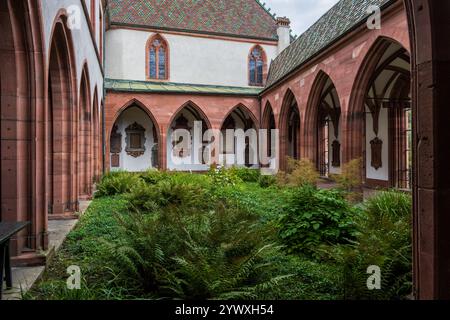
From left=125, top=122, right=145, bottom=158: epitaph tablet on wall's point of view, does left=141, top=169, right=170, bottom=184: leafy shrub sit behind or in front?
in front

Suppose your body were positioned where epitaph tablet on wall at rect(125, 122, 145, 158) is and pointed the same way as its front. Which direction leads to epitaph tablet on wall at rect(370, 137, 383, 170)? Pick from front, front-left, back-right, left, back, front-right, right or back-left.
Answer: front-left

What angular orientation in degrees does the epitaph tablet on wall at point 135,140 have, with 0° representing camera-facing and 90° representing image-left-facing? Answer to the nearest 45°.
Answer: approximately 0°

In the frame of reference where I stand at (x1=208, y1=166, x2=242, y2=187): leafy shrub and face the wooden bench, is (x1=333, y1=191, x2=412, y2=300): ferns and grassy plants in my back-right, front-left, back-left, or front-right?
front-left

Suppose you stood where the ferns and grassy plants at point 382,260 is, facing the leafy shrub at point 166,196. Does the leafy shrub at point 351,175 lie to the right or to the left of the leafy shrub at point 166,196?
right

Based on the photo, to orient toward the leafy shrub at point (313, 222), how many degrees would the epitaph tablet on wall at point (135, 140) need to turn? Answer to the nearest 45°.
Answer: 0° — it already faces it

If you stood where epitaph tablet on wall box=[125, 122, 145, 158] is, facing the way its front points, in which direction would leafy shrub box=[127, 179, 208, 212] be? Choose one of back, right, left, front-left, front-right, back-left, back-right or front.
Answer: front

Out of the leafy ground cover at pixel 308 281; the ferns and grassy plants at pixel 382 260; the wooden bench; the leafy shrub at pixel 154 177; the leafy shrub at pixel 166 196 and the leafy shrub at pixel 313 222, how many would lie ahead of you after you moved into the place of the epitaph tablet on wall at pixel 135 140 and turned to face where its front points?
6

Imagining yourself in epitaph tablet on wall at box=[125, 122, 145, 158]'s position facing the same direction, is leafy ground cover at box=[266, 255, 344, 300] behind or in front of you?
in front

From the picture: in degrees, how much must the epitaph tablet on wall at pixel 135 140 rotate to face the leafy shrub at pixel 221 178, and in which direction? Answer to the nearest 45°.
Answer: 0° — it already faces it

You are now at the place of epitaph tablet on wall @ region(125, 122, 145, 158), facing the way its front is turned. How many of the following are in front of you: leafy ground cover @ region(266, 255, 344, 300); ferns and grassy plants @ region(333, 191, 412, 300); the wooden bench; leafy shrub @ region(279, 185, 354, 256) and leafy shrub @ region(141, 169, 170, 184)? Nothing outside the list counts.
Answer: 5

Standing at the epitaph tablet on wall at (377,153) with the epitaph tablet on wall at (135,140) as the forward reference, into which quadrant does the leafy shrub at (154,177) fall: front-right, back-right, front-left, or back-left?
front-left

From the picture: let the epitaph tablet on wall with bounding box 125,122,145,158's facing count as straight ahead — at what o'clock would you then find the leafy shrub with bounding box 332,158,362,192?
The leafy shrub is roughly at 11 o'clock from the epitaph tablet on wall.

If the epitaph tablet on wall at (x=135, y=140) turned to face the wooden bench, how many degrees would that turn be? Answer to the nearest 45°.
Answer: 0° — it already faces it

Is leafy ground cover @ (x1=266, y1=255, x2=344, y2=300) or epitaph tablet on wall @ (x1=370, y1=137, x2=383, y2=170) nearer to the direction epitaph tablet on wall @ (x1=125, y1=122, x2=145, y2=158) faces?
the leafy ground cover

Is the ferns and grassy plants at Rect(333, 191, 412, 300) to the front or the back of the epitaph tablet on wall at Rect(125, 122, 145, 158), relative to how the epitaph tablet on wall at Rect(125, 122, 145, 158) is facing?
to the front
